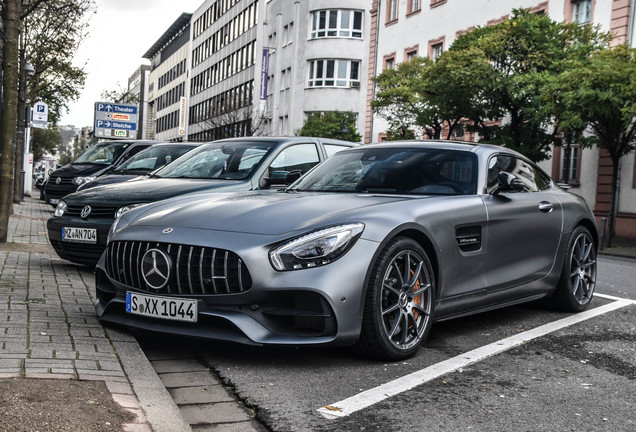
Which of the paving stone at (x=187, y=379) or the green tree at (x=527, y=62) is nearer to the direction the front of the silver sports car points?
the paving stone

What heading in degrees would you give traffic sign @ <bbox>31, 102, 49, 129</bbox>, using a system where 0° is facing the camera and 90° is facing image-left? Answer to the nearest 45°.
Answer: approximately 0°

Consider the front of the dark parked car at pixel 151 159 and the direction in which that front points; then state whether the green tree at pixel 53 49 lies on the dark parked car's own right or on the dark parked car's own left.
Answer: on the dark parked car's own right

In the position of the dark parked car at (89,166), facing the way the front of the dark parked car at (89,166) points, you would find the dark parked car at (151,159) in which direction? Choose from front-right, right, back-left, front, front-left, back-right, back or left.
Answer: front-left

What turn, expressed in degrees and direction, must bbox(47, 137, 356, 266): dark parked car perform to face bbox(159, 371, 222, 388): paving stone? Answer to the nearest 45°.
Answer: approximately 45° to its left

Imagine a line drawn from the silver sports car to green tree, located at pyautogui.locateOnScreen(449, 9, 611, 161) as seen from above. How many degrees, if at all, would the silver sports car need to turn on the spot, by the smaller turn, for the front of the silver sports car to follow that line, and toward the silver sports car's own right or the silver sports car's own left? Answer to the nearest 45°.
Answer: approximately 135° to the silver sports car's own right

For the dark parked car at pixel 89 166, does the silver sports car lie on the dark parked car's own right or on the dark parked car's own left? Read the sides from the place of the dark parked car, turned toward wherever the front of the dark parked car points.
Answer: on the dark parked car's own left

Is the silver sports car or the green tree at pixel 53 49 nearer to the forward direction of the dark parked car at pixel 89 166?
the green tree

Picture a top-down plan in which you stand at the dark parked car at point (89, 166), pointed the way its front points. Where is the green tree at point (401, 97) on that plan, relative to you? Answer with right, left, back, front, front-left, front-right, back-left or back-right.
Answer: back

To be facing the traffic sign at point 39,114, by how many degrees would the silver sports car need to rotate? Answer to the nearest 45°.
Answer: approximately 90° to its right
